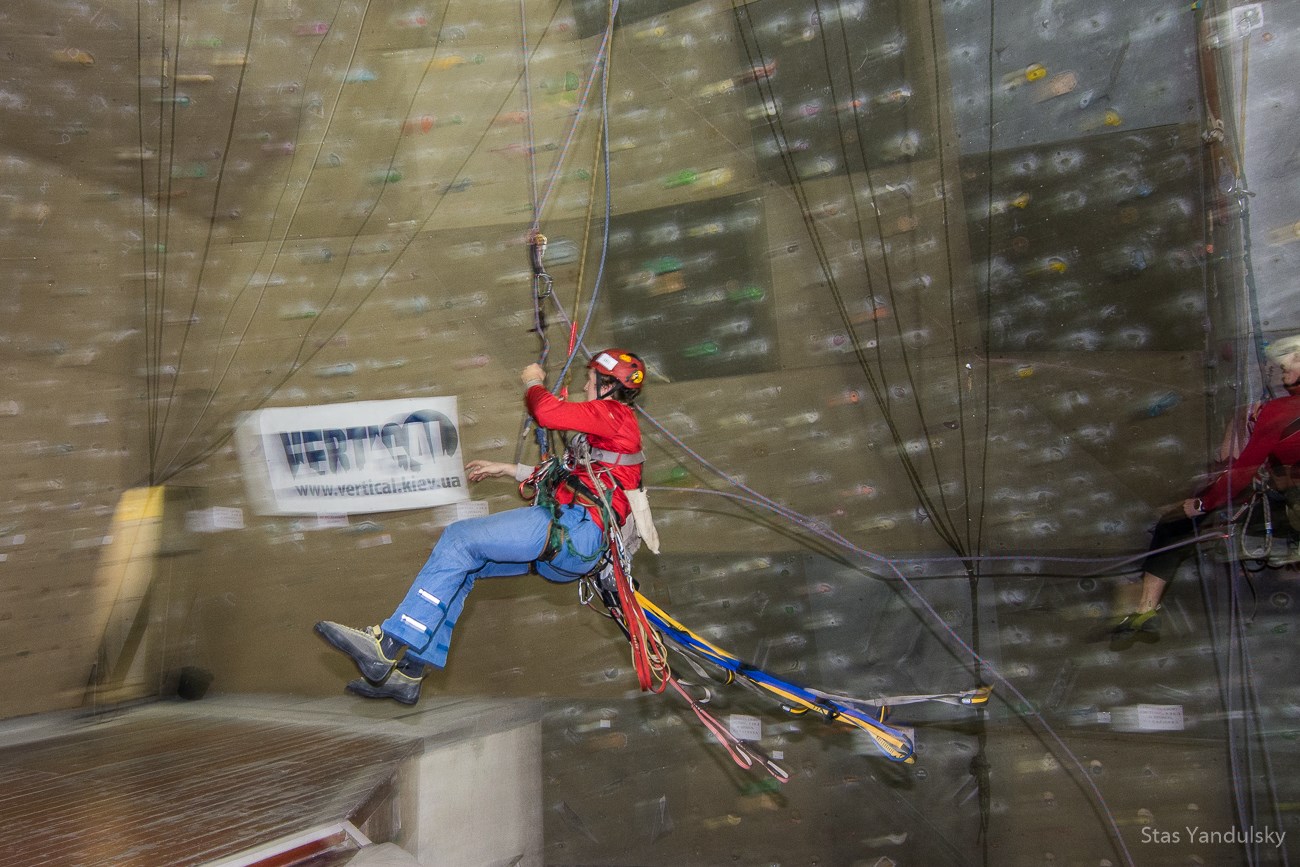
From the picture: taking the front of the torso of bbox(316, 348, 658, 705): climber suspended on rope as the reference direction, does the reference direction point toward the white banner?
no

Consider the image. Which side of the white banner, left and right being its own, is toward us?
front

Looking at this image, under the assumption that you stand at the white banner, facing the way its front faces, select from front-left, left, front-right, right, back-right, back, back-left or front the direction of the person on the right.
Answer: front-left

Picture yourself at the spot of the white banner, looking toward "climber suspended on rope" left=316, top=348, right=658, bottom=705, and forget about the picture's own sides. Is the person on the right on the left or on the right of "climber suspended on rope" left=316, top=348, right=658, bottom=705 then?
left

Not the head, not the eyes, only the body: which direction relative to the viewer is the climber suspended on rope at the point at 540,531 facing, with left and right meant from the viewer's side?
facing to the left of the viewer

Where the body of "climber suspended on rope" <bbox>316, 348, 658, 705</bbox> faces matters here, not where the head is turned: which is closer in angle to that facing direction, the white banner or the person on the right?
the white banner

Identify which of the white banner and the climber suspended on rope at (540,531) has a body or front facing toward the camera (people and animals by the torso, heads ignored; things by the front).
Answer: the white banner

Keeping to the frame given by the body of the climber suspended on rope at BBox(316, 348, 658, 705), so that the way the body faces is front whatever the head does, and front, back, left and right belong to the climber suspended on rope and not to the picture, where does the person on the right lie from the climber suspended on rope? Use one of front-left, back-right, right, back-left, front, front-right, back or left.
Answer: back

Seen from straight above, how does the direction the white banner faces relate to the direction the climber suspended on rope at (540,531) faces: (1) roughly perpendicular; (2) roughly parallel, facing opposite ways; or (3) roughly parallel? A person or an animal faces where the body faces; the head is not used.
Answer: roughly perpendicular

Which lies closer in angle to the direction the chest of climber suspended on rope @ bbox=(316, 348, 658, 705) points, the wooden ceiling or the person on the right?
the wooden ceiling

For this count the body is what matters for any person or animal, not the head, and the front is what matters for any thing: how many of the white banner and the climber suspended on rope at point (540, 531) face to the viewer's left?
1
